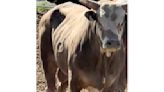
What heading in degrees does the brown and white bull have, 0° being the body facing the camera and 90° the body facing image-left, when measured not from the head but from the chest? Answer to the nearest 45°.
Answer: approximately 315°
